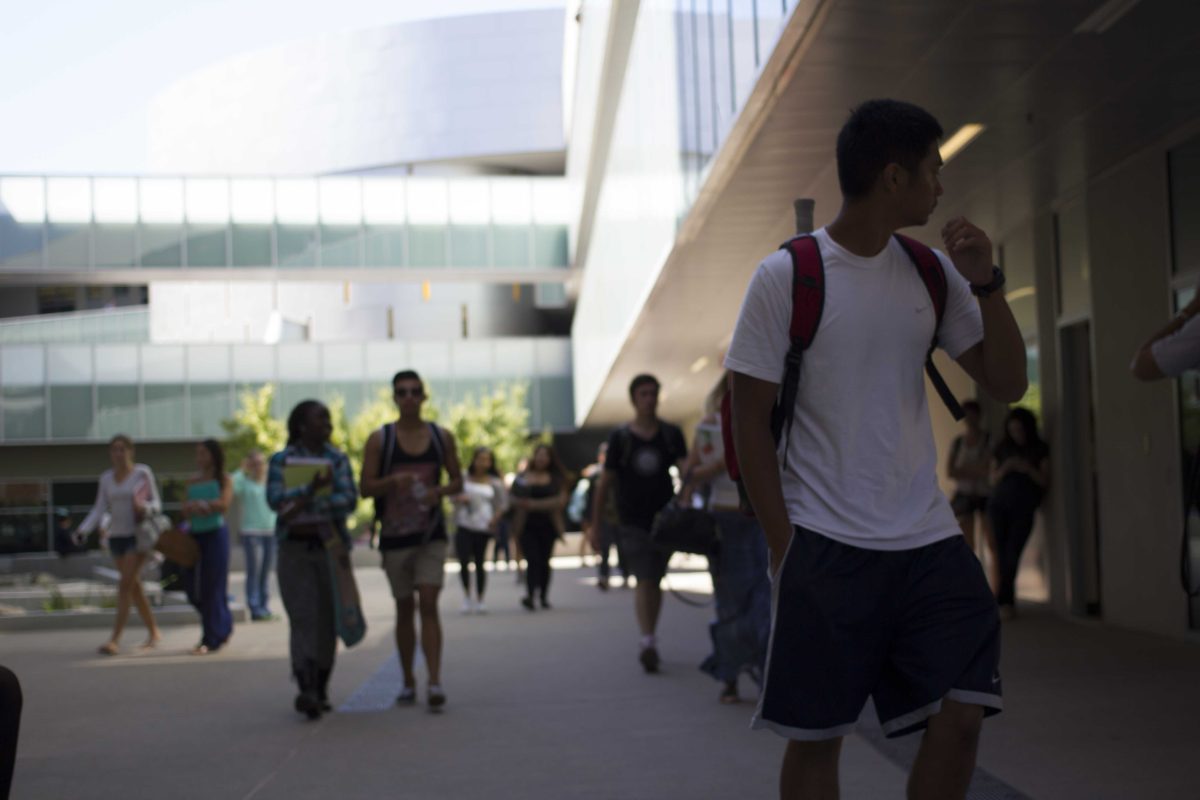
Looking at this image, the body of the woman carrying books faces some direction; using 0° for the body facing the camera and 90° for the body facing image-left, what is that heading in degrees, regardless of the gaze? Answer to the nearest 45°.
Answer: approximately 0°

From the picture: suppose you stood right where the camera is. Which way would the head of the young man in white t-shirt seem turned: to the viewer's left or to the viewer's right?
to the viewer's right

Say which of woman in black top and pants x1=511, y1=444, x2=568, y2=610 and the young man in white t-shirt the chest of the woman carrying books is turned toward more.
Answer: the young man in white t-shirt

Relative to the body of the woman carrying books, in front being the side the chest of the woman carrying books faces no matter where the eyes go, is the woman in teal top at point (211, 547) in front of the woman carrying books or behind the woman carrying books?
behind

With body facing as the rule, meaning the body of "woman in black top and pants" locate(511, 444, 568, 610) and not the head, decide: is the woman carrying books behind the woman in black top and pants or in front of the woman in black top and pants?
in front

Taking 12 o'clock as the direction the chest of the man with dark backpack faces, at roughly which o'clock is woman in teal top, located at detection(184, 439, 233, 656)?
The woman in teal top is roughly at 4 o'clock from the man with dark backpack.

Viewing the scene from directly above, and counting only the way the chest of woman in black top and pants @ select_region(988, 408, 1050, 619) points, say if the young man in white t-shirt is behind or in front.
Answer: in front

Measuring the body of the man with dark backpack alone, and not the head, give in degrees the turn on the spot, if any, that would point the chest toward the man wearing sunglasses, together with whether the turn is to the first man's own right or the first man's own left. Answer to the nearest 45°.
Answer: approximately 45° to the first man's own right

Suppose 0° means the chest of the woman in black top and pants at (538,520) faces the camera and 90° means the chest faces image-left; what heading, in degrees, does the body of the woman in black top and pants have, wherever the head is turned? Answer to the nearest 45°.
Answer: approximately 0°
